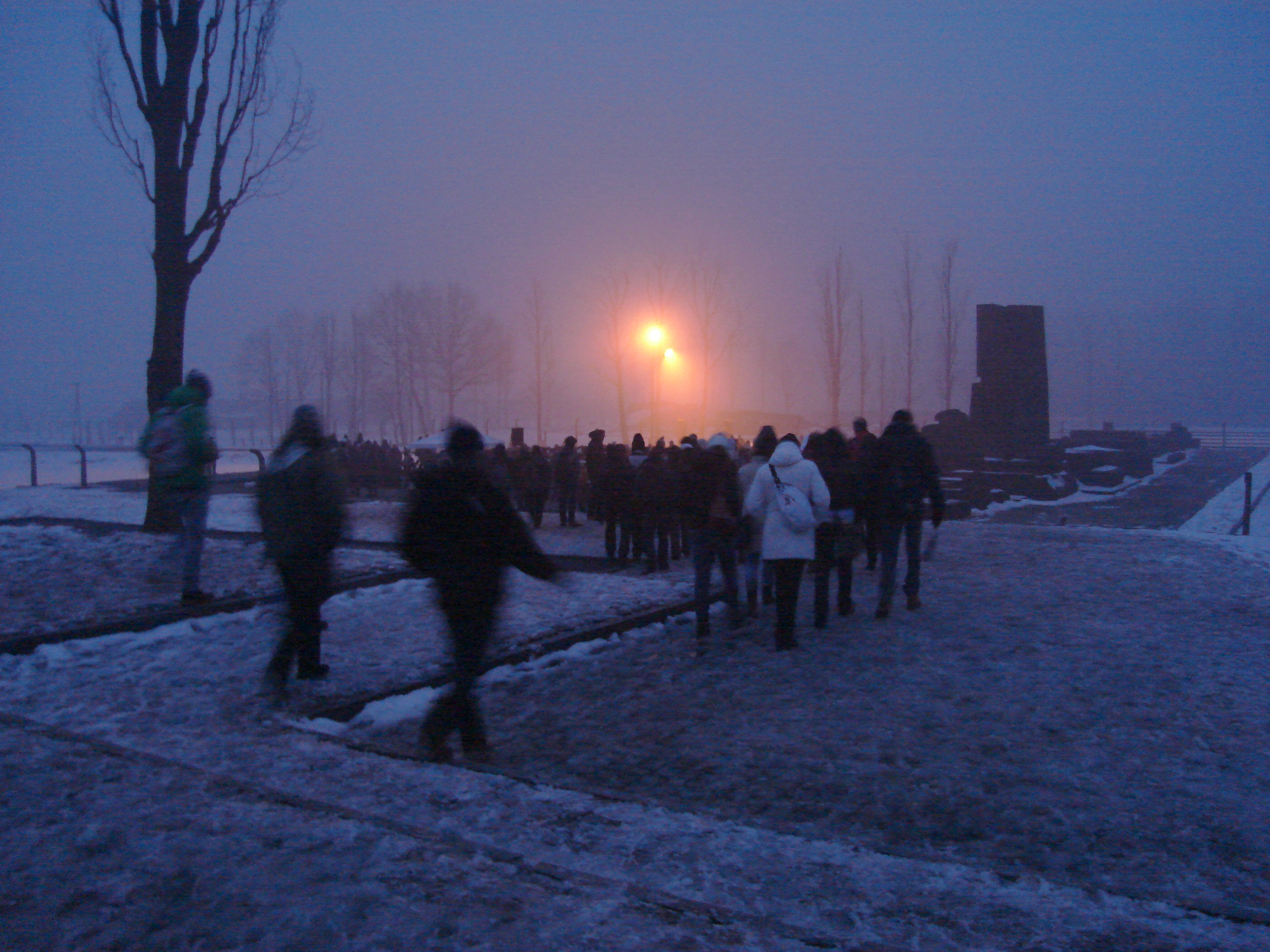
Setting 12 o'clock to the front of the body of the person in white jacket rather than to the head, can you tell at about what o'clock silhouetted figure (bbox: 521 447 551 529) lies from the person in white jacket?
The silhouetted figure is roughly at 11 o'clock from the person in white jacket.

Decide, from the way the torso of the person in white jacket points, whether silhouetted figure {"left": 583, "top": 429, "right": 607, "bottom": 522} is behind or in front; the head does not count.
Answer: in front

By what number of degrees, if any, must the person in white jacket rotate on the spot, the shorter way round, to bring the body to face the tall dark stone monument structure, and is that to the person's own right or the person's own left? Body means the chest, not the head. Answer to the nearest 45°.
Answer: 0° — they already face it

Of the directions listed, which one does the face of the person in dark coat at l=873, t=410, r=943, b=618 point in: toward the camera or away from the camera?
away from the camera

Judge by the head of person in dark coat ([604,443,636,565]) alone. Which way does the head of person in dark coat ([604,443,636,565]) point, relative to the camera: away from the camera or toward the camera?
away from the camera

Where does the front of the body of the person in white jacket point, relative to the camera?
away from the camera

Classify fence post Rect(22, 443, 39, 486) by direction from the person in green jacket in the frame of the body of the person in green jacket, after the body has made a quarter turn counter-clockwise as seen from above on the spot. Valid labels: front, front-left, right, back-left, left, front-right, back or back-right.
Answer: front

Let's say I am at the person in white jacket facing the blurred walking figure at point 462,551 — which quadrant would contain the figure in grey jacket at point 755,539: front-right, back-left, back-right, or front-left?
back-right

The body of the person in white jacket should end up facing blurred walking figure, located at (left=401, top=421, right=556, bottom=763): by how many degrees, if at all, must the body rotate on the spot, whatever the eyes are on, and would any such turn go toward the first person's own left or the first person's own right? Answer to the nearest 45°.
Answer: approximately 135° to the first person's own left
